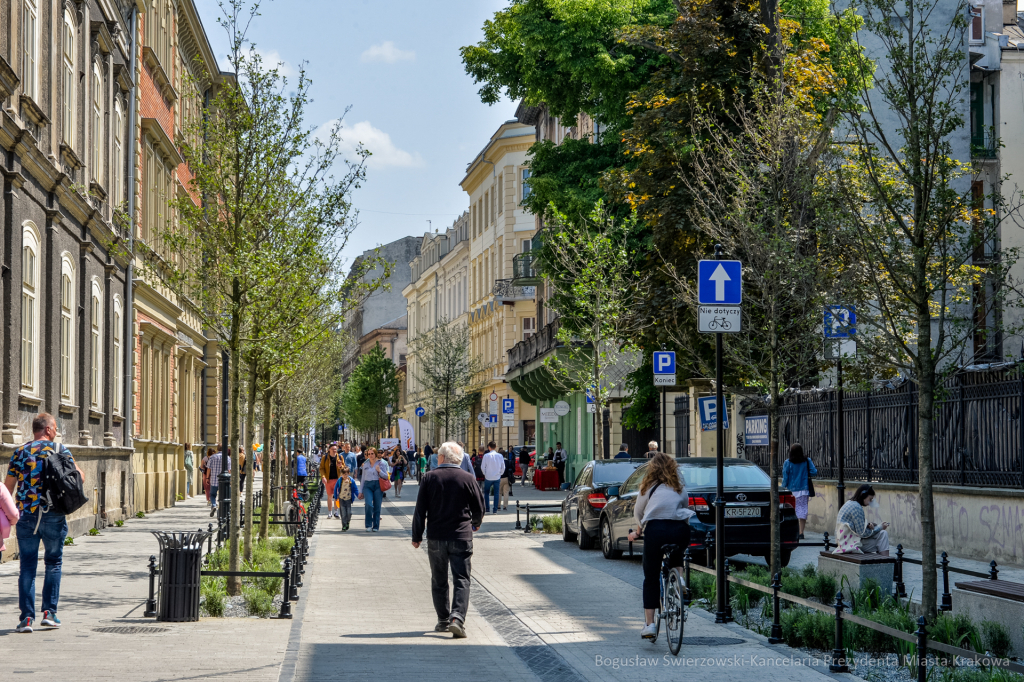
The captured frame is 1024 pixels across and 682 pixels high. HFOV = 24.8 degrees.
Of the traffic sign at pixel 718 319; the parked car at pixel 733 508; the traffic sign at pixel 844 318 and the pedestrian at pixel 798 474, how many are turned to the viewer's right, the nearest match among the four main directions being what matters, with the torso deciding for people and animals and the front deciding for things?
0

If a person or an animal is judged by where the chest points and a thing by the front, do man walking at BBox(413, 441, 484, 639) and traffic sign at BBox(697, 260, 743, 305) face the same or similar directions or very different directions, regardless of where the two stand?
very different directions

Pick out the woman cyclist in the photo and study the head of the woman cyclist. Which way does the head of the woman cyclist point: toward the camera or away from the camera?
away from the camera

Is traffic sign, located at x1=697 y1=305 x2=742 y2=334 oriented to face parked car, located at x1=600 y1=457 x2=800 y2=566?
no

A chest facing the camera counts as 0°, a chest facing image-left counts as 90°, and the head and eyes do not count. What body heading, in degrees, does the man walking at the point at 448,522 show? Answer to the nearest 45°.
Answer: approximately 180°

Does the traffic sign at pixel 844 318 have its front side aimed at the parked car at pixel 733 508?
no

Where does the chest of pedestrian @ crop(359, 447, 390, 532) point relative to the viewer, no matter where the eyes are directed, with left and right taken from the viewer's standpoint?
facing the viewer

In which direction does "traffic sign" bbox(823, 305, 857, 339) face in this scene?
toward the camera

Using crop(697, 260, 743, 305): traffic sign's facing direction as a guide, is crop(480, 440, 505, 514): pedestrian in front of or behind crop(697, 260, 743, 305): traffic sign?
behind
